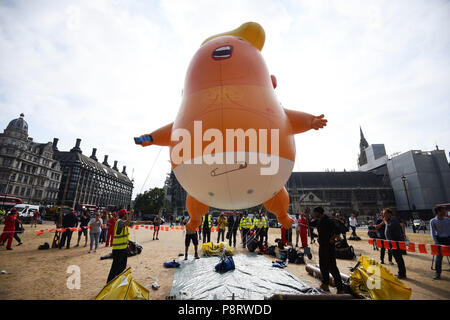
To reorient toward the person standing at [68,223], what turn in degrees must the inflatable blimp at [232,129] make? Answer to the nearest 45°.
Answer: approximately 135° to its right

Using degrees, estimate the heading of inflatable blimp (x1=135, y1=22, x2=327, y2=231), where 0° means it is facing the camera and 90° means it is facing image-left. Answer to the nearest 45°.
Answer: approximately 0°
